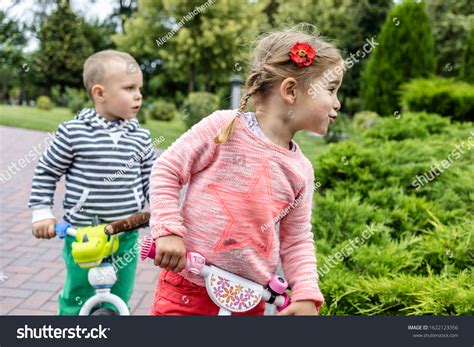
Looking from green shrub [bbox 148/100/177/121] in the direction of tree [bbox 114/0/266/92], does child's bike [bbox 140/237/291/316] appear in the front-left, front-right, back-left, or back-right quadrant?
back-right

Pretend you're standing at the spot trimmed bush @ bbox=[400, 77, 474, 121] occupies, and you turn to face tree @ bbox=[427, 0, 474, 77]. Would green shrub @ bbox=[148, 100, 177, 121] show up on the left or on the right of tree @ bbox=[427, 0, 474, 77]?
left

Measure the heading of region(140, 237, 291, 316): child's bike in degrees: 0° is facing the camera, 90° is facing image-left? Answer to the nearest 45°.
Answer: approximately 45°

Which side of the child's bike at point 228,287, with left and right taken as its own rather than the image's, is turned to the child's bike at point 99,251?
right

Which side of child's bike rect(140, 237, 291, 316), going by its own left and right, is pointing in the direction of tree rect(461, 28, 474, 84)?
back

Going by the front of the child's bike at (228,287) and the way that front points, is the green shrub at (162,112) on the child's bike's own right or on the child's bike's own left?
on the child's bike's own right

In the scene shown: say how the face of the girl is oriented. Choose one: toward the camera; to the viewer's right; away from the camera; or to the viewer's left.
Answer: to the viewer's right
